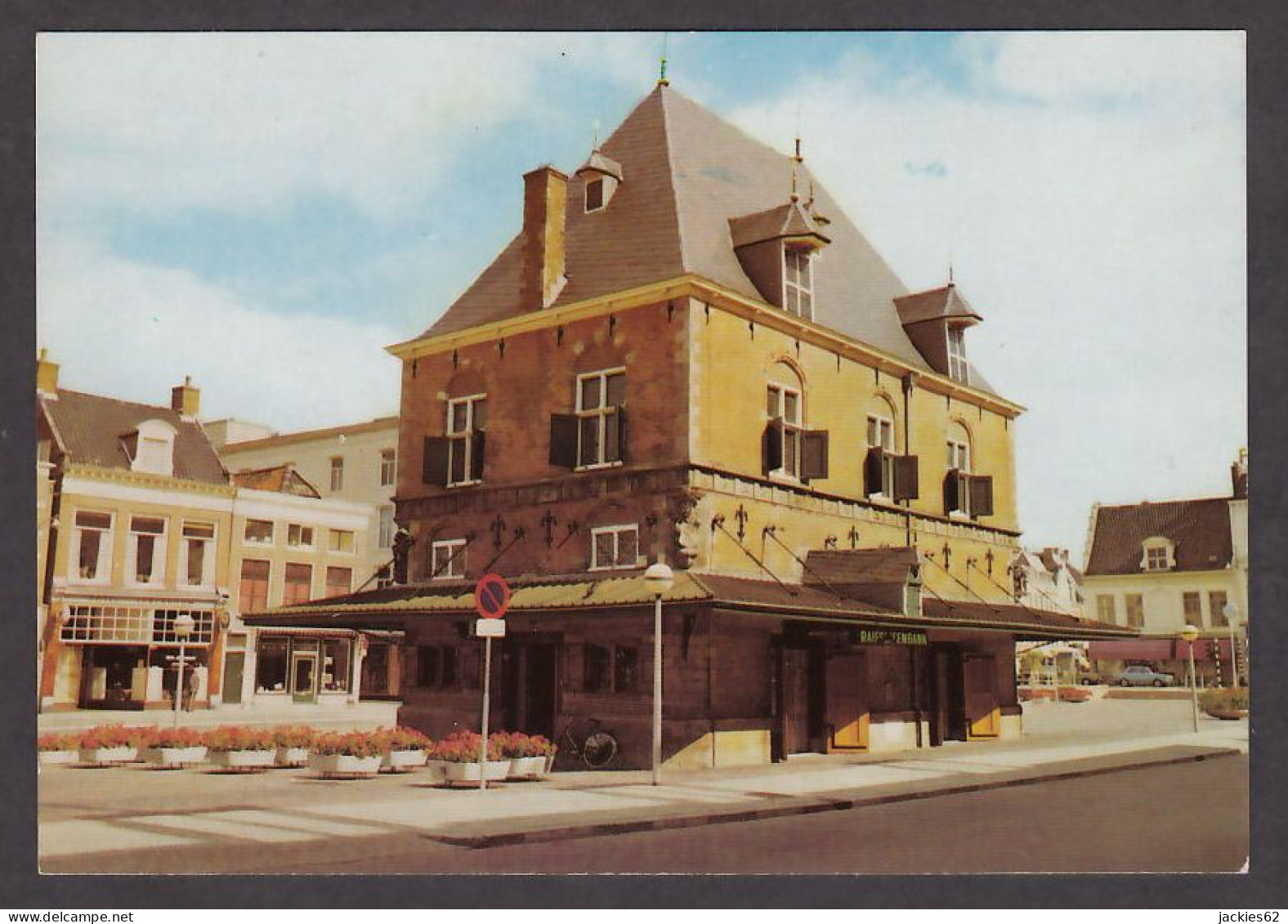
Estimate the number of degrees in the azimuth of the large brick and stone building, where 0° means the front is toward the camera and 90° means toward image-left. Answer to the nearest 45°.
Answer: approximately 315°

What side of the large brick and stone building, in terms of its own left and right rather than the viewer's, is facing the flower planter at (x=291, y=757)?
right

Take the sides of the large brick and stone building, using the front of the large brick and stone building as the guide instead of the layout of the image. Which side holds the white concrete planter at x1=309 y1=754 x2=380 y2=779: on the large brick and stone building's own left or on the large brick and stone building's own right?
on the large brick and stone building's own right

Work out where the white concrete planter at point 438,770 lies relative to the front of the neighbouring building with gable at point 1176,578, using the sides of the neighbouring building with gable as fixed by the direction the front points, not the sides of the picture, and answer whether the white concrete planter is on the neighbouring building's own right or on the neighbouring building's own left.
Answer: on the neighbouring building's own right
